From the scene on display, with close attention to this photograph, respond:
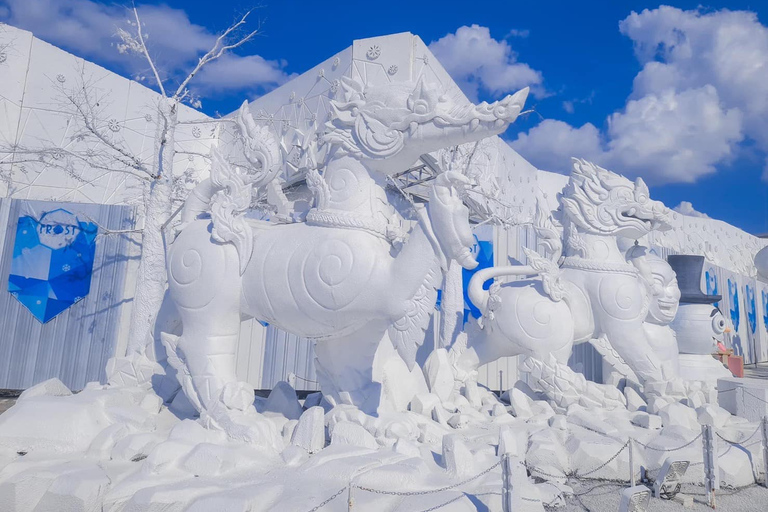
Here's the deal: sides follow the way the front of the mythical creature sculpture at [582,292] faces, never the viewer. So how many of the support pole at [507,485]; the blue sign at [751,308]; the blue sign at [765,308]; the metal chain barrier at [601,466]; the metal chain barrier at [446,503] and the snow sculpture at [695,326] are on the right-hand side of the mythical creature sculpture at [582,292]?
3

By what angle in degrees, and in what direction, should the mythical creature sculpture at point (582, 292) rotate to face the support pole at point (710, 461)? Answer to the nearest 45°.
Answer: approximately 90° to its right

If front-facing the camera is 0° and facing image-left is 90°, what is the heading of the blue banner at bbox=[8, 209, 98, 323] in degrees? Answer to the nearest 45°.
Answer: approximately 0°

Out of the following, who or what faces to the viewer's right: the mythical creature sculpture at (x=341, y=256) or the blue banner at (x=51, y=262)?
the mythical creature sculpture

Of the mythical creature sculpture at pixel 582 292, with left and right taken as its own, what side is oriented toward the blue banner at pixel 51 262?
back

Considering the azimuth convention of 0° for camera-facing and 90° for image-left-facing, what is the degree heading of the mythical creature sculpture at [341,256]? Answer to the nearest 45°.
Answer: approximately 270°

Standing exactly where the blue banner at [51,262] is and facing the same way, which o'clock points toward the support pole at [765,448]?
The support pole is roughly at 11 o'clock from the blue banner.

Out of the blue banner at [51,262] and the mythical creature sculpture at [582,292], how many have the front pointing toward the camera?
1

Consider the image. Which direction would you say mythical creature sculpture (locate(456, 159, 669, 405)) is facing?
to the viewer's right
